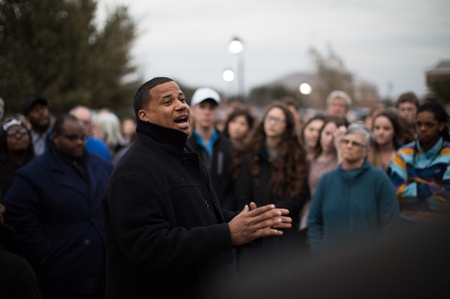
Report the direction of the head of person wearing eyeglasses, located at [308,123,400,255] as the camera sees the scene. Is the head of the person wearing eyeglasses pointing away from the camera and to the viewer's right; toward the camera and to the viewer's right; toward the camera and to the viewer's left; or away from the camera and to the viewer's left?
toward the camera and to the viewer's left

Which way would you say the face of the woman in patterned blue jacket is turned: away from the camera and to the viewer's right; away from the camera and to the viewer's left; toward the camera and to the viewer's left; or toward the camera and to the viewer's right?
toward the camera and to the viewer's left

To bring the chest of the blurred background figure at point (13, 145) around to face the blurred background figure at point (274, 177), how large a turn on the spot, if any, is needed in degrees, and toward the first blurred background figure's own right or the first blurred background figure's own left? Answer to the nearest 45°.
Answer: approximately 90° to the first blurred background figure's own left

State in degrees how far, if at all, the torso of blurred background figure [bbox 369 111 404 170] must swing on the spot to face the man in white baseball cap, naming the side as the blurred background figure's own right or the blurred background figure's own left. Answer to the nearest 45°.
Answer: approximately 45° to the blurred background figure's own right

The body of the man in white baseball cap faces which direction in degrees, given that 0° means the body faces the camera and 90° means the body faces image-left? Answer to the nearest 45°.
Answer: approximately 0°

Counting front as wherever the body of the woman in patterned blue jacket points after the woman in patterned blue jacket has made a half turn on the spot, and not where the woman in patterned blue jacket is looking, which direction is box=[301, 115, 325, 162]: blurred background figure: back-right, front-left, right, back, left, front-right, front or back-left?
left

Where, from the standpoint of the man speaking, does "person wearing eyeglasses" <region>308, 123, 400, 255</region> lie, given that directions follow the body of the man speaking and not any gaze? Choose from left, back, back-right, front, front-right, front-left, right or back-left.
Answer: left

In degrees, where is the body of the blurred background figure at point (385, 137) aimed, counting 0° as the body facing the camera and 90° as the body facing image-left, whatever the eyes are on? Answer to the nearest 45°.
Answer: approximately 45°

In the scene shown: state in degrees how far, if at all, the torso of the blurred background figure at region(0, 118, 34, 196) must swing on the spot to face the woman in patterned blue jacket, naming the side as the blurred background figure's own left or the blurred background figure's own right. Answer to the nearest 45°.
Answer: approximately 45° to the blurred background figure's own left

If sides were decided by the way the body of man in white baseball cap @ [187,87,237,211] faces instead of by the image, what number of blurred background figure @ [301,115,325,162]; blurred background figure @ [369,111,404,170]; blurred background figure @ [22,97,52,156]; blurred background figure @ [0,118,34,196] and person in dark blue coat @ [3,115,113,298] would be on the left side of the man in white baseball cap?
2

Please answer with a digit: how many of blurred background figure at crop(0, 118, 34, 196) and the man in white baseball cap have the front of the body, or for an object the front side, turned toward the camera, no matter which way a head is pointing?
2
